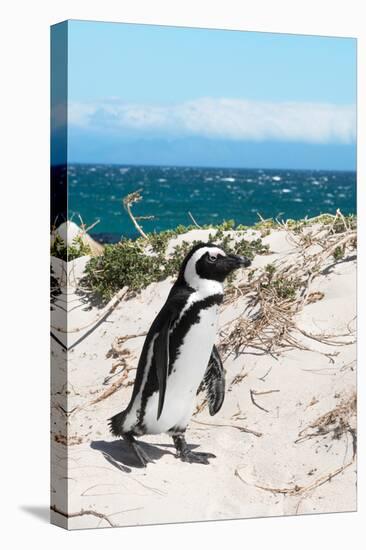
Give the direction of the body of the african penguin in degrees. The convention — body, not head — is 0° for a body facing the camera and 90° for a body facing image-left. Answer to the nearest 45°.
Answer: approximately 270°
